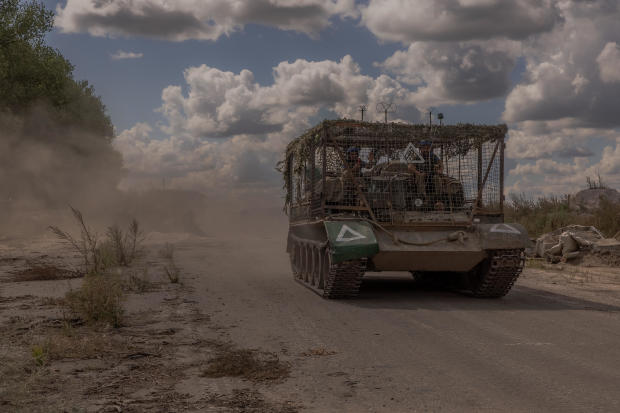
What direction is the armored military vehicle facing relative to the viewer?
toward the camera

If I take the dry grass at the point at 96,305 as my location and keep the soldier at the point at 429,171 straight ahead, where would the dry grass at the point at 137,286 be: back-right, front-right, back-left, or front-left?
front-left

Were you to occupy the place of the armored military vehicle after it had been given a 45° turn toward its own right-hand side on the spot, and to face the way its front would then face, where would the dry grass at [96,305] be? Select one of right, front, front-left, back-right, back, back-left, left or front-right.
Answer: front

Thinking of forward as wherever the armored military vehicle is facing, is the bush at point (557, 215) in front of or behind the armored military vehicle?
behind

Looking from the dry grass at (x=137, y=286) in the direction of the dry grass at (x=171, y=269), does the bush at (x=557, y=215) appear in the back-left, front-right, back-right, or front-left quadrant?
front-right

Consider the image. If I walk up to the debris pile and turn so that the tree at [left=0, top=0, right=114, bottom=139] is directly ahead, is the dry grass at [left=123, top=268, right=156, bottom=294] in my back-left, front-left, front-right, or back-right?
front-left

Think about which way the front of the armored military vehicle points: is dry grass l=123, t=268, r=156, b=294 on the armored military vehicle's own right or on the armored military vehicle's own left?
on the armored military vehicle's own right

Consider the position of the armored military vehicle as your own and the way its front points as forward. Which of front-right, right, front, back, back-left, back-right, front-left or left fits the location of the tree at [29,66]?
back-right

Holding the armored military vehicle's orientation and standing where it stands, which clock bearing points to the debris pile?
The debris pile is roughly at 7 o'clock from the armored military vehicle.

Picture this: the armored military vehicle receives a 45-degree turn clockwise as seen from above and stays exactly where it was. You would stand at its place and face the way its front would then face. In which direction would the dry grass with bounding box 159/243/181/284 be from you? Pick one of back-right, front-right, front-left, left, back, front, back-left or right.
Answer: right
